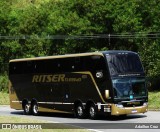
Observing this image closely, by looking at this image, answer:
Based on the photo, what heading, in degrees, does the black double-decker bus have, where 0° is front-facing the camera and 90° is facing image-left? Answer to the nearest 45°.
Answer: approximately 315°
